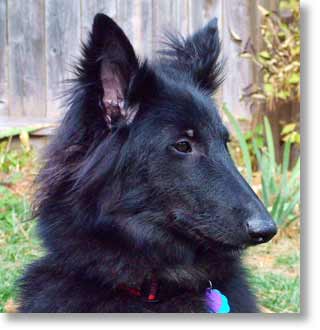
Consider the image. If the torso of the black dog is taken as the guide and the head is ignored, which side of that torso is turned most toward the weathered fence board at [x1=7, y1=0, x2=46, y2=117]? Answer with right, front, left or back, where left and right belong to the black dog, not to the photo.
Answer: back

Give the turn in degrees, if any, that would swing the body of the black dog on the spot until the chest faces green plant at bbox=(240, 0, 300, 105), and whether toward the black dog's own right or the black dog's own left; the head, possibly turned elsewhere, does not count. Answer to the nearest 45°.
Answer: approximately 90° to the black dog's own left

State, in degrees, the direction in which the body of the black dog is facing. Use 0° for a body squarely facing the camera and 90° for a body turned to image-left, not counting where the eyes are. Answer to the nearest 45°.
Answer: approximately 315°

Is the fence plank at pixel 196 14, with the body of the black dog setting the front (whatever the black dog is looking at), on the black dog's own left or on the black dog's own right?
on the black dog's own left

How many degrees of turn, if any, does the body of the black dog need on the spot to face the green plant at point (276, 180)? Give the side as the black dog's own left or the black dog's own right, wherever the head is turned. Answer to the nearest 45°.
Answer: approximately 90° to the black dog's own left

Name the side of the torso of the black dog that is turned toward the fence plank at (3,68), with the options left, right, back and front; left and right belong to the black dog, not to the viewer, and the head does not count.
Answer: back
